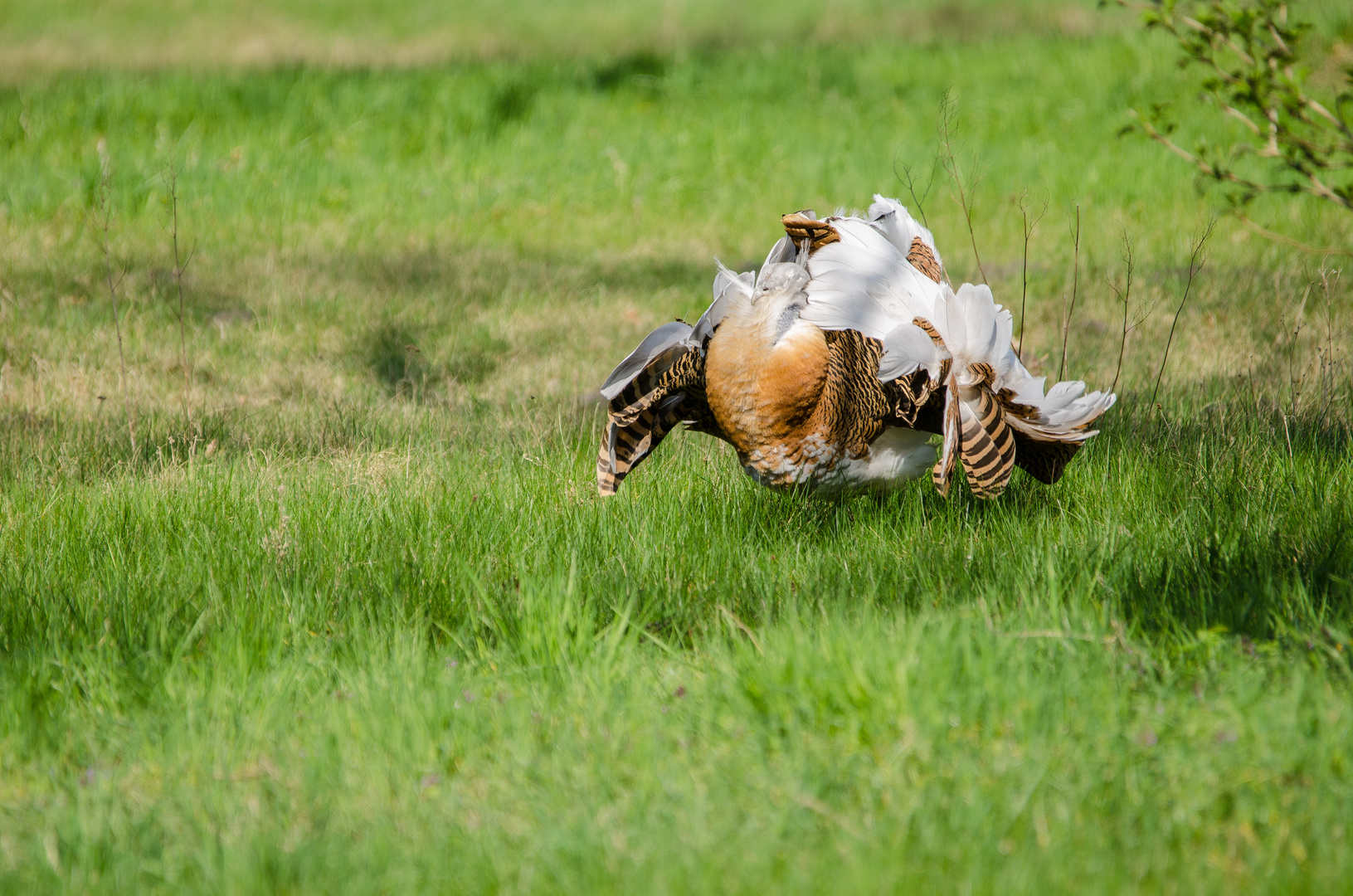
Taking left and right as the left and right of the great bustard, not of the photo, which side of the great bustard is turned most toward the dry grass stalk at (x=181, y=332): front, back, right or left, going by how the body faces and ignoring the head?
right

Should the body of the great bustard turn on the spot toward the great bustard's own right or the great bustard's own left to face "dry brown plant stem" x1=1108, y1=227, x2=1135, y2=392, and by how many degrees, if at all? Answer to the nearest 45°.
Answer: approximately 180°

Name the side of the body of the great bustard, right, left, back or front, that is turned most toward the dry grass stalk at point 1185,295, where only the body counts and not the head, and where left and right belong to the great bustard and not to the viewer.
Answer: back

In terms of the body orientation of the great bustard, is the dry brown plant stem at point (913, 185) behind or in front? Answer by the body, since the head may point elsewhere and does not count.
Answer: behind

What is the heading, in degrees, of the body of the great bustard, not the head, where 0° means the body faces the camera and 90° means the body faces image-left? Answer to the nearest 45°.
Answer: approximately 45°
